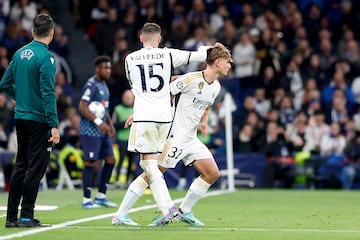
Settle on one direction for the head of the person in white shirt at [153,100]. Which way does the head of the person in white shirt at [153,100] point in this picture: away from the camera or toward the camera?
away from the camera

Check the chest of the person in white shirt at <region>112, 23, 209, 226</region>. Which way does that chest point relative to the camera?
away from the camera

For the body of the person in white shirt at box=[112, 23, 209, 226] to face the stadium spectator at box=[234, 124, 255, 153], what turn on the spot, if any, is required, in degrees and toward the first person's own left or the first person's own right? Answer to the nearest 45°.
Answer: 0° — they already face them

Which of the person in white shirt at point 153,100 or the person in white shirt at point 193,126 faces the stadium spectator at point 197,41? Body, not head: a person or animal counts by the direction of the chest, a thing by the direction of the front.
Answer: the person in white shirt at point 153,100

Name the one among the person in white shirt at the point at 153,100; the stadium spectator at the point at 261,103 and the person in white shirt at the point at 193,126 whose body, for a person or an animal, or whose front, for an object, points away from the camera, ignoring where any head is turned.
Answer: the person in white shirt at the point at 153,100

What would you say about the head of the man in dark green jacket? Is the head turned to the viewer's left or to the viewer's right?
to the viewer's right

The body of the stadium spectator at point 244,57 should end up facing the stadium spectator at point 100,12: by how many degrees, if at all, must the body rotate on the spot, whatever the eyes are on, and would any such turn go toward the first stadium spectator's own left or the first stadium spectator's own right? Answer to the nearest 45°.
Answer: approximately 90° to the first stadium spectator's own right

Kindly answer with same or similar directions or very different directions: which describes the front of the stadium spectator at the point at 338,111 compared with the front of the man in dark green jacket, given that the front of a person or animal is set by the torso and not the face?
very different directions

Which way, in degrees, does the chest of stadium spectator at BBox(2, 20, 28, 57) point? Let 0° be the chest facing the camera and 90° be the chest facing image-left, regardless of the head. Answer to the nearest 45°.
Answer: approximately 0°
